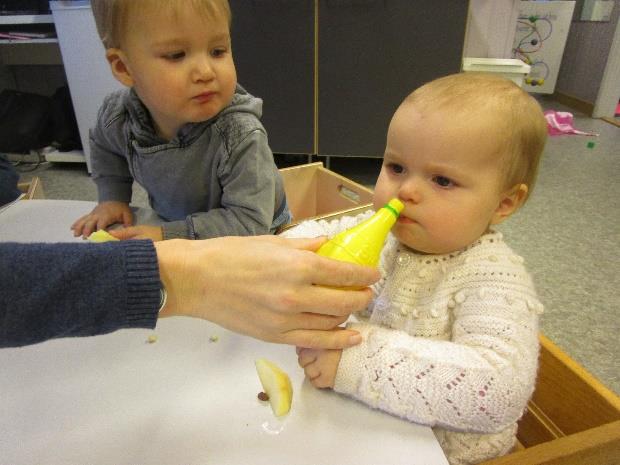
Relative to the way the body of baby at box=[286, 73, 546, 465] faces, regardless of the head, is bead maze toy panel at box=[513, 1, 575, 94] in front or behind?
behind

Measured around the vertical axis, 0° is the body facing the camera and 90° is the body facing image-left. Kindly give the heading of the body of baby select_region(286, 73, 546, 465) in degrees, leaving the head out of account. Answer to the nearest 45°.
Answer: approximately 45°

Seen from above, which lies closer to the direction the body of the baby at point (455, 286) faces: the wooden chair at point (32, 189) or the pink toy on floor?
the wooden chair
